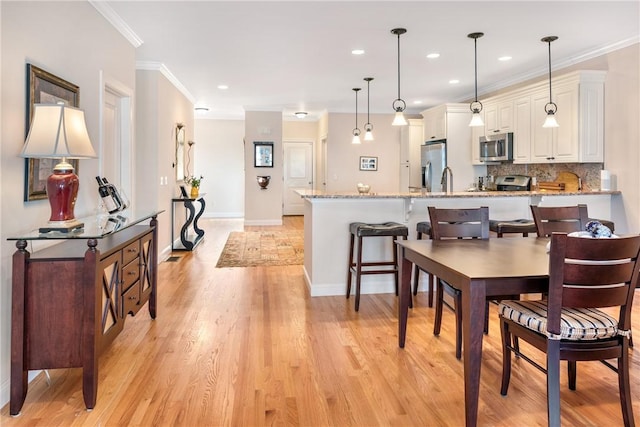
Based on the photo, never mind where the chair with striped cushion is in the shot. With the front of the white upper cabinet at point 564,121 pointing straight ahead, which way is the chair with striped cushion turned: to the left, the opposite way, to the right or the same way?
to the right

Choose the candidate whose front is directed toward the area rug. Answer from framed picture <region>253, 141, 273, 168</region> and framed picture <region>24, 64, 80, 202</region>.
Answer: framed picture <region>253, 141, 273, 168</region>

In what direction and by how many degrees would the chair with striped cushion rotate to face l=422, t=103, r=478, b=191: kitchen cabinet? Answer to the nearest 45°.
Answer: approximately 45° to its right

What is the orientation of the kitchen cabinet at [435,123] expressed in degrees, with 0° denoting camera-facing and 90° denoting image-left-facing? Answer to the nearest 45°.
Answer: approximately 45°

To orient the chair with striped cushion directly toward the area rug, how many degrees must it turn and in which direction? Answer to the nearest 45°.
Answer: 0° — it already faces it

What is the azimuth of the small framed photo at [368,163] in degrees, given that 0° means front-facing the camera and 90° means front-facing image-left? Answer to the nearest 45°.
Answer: approximately 0°

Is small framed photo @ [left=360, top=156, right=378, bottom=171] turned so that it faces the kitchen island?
yes

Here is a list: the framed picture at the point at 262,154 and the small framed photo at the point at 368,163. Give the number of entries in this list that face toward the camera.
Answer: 2

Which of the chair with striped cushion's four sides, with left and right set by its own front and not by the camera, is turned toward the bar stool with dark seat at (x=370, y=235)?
front

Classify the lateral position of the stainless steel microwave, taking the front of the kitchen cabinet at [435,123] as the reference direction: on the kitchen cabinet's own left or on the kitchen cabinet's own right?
on the kitchen cabinet's own left

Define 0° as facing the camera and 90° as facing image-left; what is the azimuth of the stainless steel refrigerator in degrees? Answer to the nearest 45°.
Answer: approximately 45°

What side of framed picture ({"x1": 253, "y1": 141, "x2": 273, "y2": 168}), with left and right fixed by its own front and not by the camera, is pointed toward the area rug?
front

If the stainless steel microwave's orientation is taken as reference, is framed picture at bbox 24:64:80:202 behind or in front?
in front

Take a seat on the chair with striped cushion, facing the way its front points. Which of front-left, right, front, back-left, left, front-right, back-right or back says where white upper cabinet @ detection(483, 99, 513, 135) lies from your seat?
front-right

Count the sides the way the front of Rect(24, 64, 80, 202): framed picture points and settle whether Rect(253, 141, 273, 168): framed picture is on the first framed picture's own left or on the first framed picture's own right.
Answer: on the first framed picture's own left
